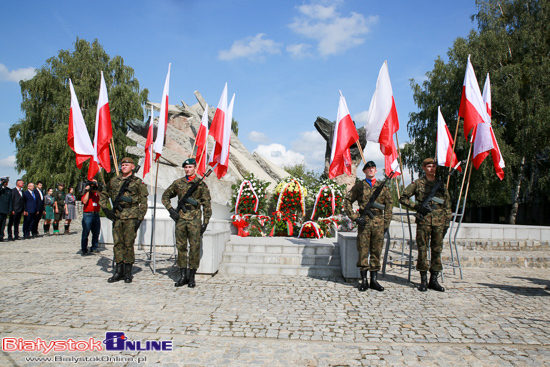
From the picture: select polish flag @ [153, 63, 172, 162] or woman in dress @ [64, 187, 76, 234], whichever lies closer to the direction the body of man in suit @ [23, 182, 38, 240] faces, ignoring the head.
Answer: the polish flag

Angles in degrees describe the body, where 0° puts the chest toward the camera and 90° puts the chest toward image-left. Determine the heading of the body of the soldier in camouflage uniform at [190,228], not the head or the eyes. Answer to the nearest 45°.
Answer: approximately 0°

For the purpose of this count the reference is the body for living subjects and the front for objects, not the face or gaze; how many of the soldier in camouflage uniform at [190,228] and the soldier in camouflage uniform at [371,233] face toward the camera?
2

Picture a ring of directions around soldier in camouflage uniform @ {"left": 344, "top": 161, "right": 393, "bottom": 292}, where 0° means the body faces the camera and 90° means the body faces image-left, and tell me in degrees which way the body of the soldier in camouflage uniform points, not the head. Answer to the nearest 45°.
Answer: approximately 0°

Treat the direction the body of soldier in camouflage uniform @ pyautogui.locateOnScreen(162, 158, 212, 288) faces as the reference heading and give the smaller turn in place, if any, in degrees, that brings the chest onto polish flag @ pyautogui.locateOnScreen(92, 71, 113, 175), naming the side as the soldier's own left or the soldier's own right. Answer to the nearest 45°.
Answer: approximately 135° to the soldier's own right

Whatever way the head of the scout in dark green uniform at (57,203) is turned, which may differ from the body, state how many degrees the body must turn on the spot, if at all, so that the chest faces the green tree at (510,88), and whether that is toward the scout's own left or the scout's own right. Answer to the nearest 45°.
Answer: approximately 45° to the scout's own left

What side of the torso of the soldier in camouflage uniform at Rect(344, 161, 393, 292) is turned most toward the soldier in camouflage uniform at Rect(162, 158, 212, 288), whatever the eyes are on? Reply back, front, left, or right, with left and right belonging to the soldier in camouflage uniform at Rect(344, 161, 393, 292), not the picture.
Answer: right

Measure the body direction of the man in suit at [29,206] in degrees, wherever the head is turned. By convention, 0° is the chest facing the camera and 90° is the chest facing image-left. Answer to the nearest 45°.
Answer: approximately 315°

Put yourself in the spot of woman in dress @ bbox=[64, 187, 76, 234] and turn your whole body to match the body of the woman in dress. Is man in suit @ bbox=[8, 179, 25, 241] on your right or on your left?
on your right

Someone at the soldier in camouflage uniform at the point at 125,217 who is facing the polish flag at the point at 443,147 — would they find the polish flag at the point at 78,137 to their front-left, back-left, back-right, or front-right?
back-left
